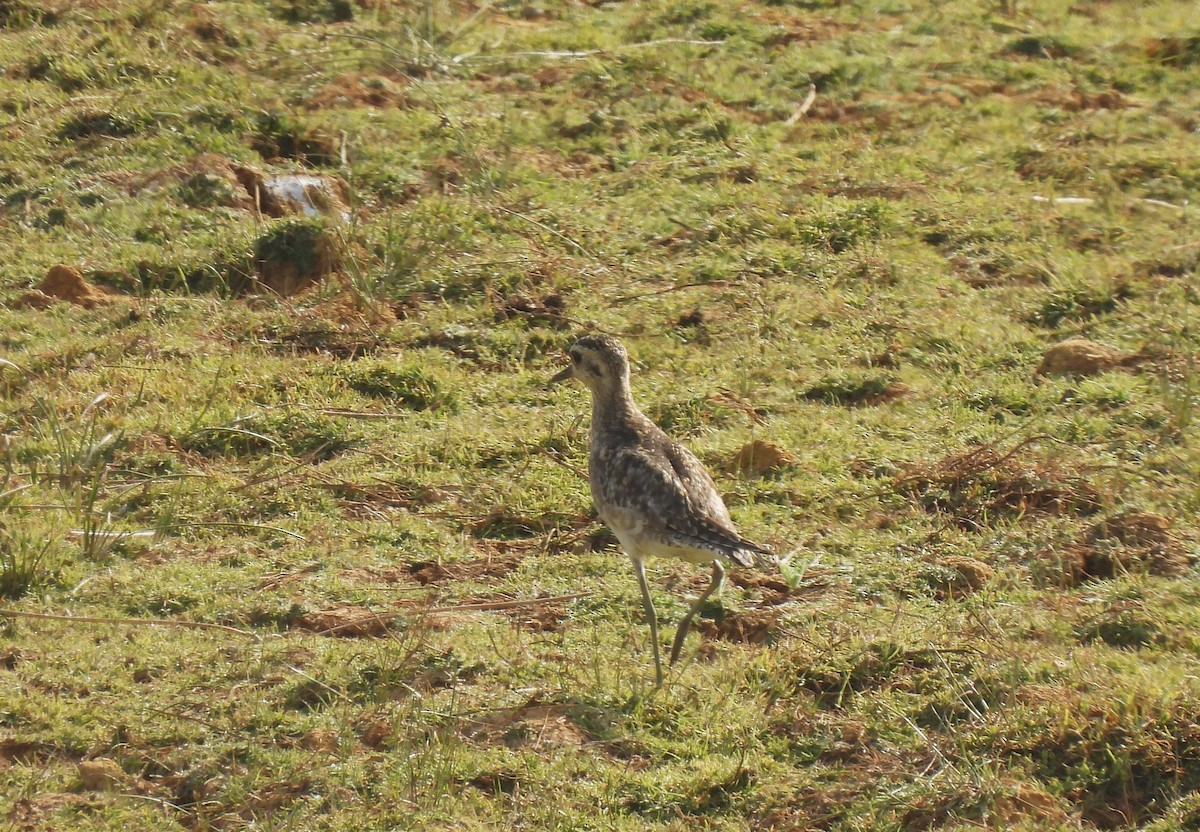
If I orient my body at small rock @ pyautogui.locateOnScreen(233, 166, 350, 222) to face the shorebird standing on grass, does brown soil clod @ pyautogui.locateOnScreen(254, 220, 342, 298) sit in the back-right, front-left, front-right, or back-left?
front-right

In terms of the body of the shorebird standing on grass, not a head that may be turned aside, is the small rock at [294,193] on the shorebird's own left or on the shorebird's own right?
on the shorebird's own right

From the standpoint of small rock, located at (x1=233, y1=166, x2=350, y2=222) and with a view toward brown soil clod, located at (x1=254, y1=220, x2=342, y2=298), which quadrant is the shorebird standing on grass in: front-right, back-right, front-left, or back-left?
front-left

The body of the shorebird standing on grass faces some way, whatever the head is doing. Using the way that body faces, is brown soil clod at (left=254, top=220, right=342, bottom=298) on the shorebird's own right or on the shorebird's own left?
on the shorebird's own right

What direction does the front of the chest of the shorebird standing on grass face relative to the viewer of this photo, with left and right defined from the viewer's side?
facing to the left of the viewer

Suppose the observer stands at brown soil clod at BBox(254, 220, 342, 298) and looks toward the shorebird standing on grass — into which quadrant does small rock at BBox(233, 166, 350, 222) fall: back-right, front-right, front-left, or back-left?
back-left
